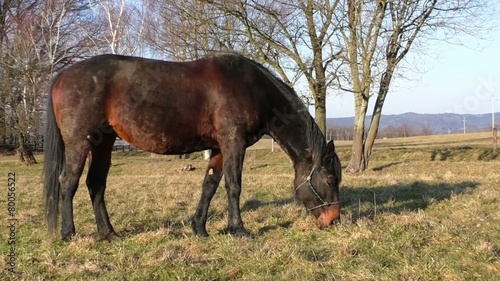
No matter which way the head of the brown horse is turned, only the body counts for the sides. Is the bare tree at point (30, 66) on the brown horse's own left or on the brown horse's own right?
on the brown horse's own left

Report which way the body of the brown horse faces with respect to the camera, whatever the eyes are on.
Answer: to the viewer's right

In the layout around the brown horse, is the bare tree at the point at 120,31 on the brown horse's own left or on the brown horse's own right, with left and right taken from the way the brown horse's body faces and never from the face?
on the brown horse's own left
